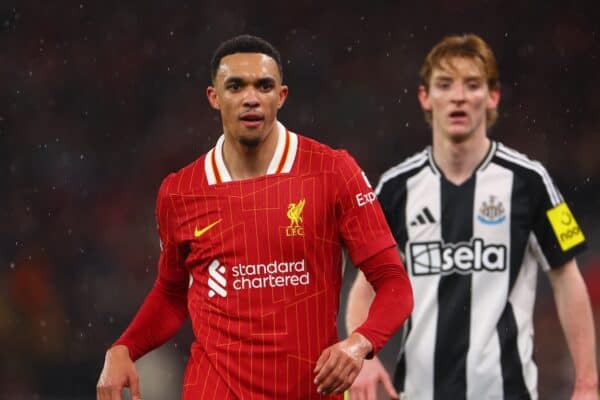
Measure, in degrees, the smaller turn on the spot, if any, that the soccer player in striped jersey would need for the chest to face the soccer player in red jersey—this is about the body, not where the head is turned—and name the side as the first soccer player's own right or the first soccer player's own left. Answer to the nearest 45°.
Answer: approximately 45° to the first soccer player's own right

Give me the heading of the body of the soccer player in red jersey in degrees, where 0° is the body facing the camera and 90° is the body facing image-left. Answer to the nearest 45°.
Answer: approximately 0°

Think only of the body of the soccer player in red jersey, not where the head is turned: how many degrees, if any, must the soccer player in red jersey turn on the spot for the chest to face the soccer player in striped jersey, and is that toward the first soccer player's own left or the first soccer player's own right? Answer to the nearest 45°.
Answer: approximately 135° to the first soccer player's own left

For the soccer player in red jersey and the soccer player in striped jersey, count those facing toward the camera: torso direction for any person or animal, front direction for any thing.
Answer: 2

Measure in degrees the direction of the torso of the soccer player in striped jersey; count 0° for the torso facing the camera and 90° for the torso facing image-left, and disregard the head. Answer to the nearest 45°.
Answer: approximately 0°
